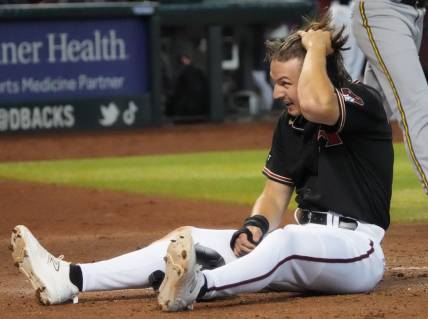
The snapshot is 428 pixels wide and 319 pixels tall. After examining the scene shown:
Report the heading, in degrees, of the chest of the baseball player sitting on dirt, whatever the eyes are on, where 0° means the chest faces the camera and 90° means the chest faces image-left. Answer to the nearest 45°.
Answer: approximately 45°

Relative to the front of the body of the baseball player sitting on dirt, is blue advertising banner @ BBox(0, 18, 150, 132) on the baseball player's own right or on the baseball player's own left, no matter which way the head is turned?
on the baseball player's own right
